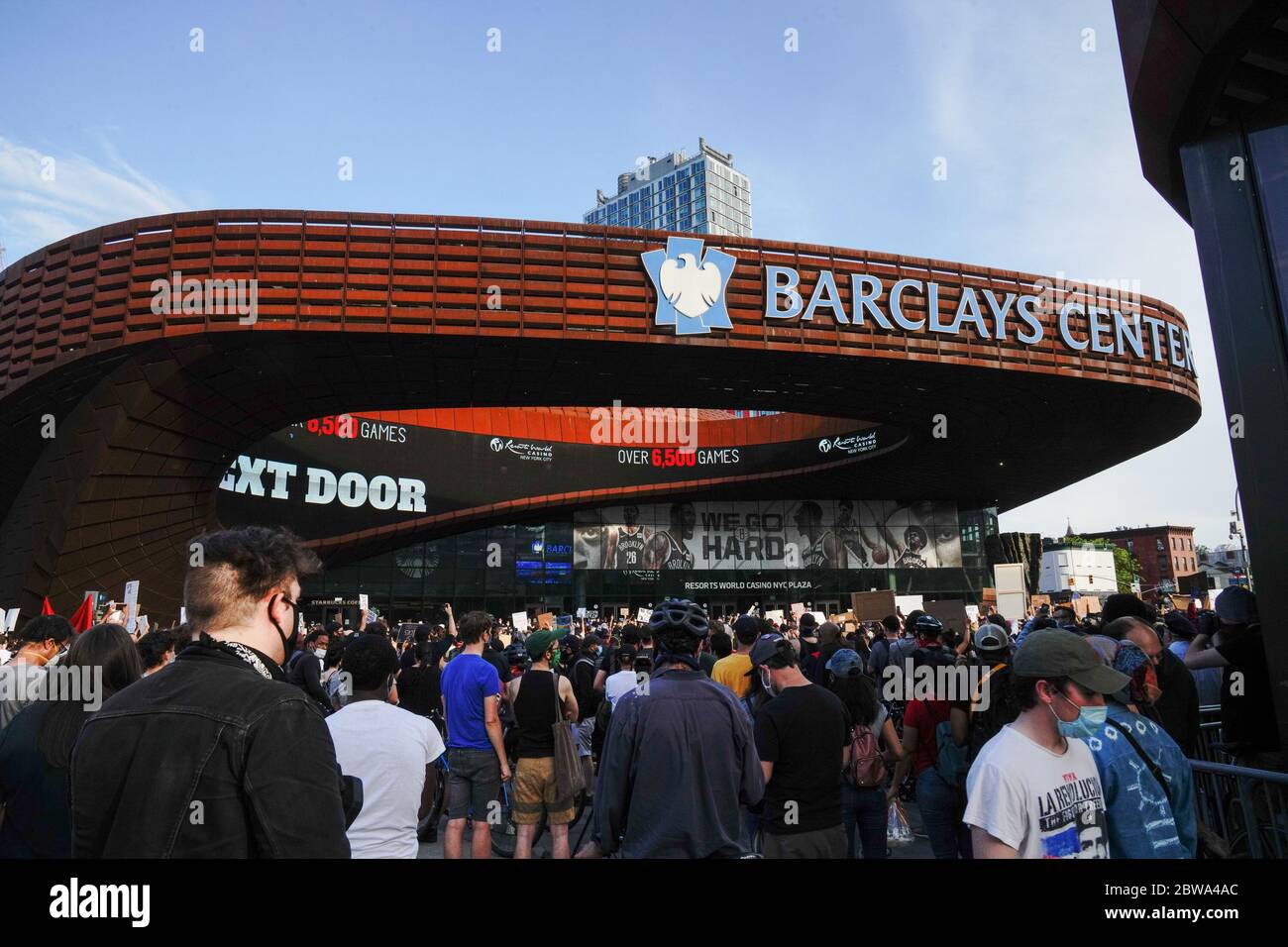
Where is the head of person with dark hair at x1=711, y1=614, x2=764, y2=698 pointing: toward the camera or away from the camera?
away from the camera

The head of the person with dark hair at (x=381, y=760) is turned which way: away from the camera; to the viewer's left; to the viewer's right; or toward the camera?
away from the camera

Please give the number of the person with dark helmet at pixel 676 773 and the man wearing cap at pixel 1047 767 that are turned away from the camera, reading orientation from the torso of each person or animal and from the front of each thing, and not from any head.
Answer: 1

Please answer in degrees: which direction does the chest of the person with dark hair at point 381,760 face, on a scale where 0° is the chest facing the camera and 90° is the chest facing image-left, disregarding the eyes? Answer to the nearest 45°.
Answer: approximately 180°

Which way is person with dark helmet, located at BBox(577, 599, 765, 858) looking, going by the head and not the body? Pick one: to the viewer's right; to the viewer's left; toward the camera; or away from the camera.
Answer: away from the camera

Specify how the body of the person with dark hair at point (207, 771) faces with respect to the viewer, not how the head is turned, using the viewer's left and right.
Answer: facing away from the viewer and to the right of the viewer

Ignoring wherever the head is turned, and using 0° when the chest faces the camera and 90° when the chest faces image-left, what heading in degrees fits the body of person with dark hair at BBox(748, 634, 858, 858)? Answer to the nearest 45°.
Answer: approximately 135°

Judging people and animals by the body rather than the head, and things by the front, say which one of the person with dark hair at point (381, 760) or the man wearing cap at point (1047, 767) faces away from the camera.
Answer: the person with dark hair

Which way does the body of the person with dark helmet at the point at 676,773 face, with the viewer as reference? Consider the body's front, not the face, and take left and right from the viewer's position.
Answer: facing away from the viewer

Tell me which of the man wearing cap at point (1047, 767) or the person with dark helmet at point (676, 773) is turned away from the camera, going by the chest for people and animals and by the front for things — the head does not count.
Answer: the person with dark helmet

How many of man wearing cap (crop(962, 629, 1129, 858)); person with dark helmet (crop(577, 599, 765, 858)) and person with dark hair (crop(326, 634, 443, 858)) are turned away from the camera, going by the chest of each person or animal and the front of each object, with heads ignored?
2
